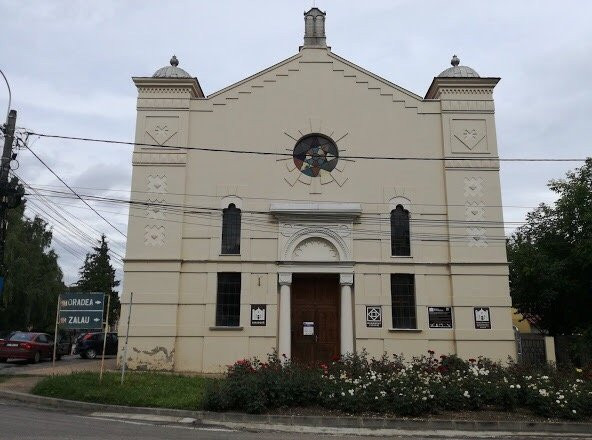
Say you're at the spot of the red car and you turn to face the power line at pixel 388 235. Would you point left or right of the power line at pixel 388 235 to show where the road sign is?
right

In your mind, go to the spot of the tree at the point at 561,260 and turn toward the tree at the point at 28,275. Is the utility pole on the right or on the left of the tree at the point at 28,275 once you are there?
left

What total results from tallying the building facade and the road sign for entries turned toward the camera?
2

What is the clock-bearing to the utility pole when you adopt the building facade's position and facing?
The utility pole is roughly at 2 o'clock from the building facade.

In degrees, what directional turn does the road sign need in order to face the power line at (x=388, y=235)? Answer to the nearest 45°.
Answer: approximately 90° to its left

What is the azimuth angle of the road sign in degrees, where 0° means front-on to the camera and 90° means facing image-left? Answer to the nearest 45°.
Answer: approximately 0°

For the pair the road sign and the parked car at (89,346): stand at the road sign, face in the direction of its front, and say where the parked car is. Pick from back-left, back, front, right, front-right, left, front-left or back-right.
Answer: back

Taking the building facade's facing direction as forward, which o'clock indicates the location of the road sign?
The road sign is roughly at 2 o'clock from the building facade.

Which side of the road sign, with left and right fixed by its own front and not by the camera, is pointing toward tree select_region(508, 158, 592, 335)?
left

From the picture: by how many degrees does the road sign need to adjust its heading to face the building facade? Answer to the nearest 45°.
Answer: approximately 90° to its left

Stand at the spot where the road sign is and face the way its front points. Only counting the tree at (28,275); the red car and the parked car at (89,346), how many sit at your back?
3

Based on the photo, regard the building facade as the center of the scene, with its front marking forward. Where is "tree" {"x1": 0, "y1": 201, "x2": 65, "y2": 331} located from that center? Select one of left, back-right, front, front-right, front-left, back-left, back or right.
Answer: back-right

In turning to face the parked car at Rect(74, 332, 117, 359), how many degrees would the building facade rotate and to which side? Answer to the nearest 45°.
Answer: approximately 135° to its right
